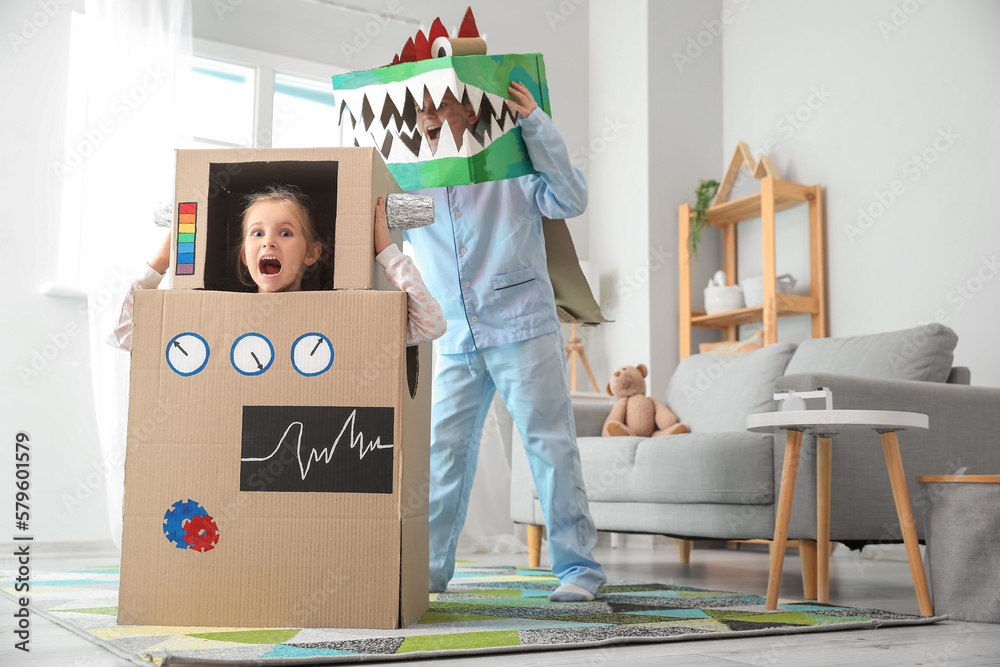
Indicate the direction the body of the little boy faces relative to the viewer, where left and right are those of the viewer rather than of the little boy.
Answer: facing the viewer and to the left of the viewer

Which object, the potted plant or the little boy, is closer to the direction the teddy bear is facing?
the little boy

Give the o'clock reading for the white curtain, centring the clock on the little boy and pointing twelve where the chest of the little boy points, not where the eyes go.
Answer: The white curtain is roughly at 3 o'clock from the little boy.

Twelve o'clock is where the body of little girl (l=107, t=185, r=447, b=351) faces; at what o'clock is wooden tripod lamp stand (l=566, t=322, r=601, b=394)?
The wooden tripod lamp stand is roughly at 7 o'clock from the little girl.

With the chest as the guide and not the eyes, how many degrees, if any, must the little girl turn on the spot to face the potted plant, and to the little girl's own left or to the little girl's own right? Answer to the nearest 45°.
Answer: approximately 135° to the little girl's own left

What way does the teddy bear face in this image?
toward the camera

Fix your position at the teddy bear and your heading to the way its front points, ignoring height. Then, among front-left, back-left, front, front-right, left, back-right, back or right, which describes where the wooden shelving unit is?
back-left

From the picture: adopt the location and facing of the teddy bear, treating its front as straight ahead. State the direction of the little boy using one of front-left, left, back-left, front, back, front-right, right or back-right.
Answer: front
